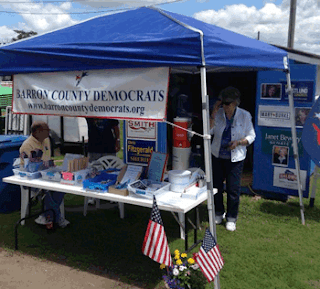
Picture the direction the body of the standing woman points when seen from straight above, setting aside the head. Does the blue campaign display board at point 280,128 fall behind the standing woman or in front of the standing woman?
behind

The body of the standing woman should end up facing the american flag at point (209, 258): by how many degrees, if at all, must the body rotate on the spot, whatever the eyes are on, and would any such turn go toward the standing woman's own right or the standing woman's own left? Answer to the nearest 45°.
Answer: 0° — they already face it

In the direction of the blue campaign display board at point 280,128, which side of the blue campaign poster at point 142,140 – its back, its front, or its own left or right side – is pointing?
left

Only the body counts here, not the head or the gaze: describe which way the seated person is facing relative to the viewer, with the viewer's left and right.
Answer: facing the viewer and to the right of the viewer

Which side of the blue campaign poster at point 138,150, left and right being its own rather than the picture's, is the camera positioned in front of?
front

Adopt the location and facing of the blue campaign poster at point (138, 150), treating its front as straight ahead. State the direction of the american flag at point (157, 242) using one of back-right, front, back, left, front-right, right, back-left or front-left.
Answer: front

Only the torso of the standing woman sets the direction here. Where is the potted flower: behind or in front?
in front

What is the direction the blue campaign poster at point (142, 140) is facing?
toward the camera

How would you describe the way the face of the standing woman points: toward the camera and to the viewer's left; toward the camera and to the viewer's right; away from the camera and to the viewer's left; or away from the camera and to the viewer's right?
toward the camera and to the viewer's left

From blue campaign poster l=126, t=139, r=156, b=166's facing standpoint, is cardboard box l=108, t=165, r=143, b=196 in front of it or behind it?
in front

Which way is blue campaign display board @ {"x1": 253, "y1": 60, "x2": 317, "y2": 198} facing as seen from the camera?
toward the camera

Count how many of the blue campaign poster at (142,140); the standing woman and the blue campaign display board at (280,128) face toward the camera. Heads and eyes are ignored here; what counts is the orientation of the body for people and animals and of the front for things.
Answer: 3

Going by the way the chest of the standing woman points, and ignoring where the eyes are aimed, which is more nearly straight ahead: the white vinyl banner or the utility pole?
the white vinyl banner

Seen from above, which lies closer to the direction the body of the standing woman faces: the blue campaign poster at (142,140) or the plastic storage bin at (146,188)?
the plastic storage bin
